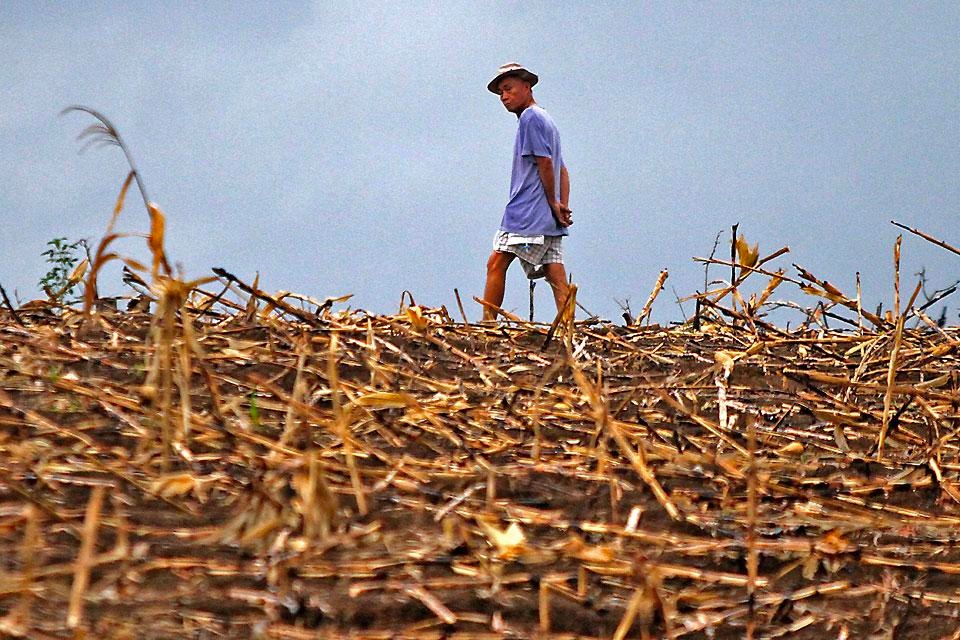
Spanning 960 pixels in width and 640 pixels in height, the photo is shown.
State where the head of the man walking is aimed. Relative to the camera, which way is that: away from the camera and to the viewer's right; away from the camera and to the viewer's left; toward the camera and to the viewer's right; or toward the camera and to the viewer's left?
toward the camera and to the viewer's left

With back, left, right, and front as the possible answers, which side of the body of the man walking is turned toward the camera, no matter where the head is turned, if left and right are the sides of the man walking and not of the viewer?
left
